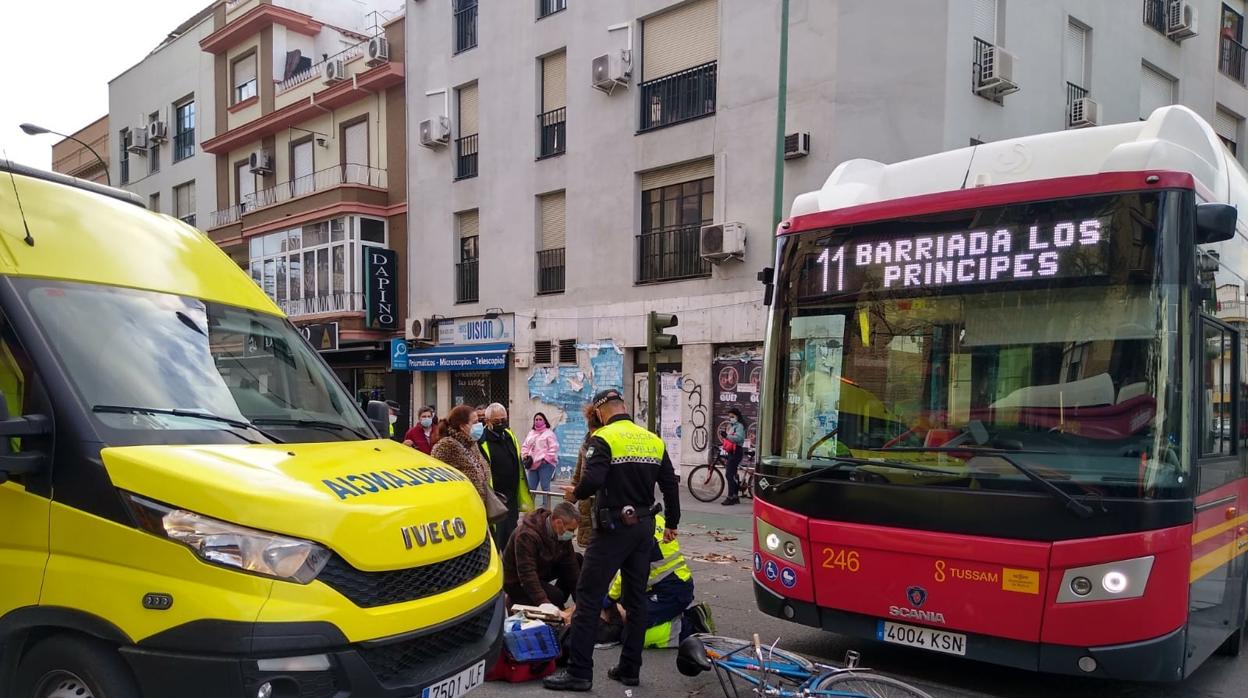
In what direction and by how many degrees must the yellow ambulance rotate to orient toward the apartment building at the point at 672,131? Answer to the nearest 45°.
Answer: approximately 90° to its left

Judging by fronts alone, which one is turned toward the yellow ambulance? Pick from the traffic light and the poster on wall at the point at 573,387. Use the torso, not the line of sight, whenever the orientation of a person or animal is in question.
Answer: the poster on wall

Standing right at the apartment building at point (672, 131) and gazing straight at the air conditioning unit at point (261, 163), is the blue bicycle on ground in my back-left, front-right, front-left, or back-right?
back-left

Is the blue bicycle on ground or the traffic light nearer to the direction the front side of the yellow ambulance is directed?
the blue bicycle on ground

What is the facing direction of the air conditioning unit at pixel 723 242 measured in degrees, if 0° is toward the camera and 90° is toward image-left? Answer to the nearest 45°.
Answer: approximately 45°

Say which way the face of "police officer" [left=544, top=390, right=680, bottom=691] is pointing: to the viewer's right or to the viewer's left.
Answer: to the viewer's left
